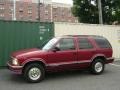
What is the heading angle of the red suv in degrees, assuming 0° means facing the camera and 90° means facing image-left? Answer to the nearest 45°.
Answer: approximately 45°
